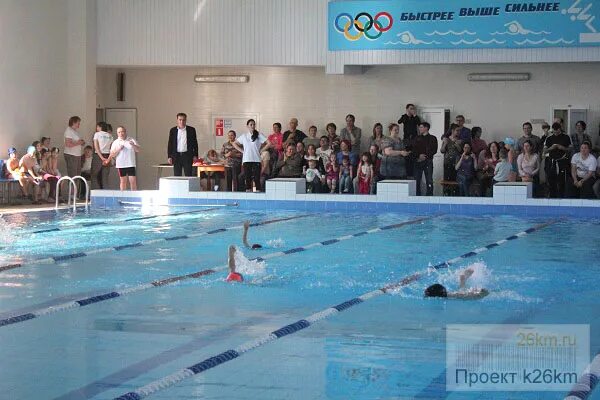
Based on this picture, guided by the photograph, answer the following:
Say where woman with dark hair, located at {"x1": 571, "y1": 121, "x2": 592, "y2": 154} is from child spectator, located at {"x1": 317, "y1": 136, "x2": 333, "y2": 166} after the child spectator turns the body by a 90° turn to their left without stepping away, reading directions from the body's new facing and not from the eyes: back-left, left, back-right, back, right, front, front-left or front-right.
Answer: front-left

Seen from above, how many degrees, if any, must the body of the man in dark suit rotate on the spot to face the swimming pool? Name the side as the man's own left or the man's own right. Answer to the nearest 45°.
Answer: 0° — they already face it

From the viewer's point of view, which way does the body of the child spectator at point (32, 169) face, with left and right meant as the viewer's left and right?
facing the viewer and to the right of the viewer

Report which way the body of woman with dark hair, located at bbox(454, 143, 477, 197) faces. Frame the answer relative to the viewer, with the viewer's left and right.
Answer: facing the viewer

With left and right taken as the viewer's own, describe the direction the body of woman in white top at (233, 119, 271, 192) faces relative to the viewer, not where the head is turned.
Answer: facing the viewer

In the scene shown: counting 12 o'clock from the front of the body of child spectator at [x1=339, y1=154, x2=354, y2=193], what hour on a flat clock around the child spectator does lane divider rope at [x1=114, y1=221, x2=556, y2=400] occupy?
The lane divider rope is roughly at 12 o'clock from the child spectator.

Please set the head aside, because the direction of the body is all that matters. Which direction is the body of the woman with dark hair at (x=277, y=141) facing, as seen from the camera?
toward the camera

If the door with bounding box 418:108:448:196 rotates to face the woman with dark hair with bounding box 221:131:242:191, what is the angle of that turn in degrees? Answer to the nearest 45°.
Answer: approximately 90° to its right

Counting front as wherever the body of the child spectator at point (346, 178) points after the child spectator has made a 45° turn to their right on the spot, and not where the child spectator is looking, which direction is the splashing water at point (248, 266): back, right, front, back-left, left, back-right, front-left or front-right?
front-left

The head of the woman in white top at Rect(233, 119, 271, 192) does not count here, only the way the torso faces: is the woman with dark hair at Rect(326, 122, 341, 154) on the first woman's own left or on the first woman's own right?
on the first woman's own left

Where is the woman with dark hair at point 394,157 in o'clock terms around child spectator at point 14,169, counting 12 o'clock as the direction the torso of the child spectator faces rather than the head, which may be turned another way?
The woman with dark hair is roughly at 11 o'clock from the child spectator.

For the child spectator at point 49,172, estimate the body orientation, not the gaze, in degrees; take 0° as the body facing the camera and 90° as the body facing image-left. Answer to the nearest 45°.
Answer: approximately 315°

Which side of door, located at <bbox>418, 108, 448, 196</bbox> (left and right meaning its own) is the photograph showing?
front

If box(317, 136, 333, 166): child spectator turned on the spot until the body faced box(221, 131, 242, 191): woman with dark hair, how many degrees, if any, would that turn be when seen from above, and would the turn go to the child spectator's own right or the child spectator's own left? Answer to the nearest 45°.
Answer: approximately 45° to the child spectator's own right
